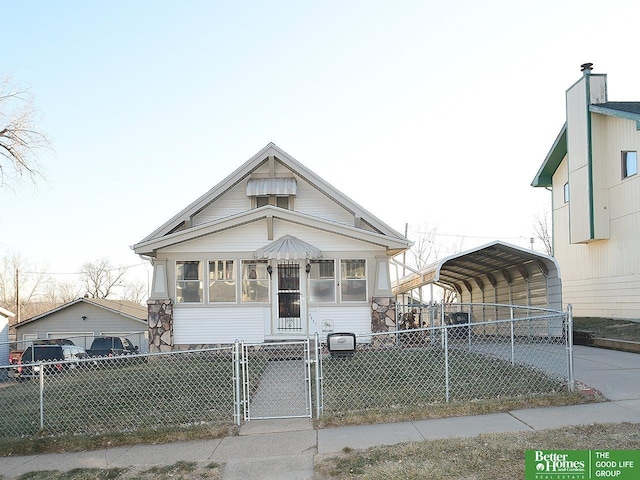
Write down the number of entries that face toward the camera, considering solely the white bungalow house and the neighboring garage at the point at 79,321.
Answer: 2

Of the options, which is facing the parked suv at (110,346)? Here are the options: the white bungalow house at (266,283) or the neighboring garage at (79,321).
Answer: the neighboring garage

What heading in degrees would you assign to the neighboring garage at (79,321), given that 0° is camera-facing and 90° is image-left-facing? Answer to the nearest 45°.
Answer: approximately 0°

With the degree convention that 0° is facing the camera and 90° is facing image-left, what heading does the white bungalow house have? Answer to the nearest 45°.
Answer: approximately 0°

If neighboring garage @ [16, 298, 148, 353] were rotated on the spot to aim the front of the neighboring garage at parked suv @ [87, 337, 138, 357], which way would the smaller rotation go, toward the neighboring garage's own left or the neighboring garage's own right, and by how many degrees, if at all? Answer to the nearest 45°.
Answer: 0° — it already faces it

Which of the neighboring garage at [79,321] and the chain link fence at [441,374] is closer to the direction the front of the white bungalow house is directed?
the chain link fence

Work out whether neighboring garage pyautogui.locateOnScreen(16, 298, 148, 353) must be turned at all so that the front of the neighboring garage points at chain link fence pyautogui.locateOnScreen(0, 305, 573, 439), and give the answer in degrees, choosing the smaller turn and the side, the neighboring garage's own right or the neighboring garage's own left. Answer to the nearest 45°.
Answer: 0° — it already faces it

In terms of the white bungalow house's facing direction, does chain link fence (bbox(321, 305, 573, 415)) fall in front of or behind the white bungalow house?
in front
